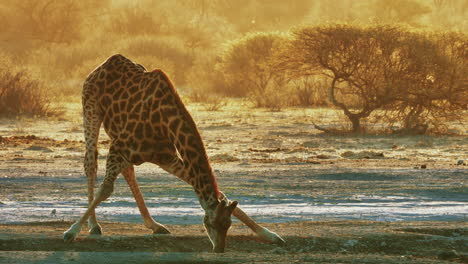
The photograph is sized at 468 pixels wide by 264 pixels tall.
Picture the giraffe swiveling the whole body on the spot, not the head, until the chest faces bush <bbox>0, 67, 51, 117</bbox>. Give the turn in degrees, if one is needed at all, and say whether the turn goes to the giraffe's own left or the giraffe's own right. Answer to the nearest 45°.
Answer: approximately 135° to the giraffe's own left

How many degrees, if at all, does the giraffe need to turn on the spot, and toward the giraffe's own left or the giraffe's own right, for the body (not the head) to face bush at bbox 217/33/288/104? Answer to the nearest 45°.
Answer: approximately 135° to the giraffe's own left

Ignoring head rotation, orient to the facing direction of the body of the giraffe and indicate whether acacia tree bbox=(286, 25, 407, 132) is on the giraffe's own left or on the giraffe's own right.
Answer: on the giraffe's own left

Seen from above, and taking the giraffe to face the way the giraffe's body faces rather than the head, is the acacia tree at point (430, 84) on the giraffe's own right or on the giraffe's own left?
on the giraffe's own left

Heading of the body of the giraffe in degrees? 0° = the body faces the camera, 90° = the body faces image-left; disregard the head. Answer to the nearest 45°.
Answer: approximately 315°
